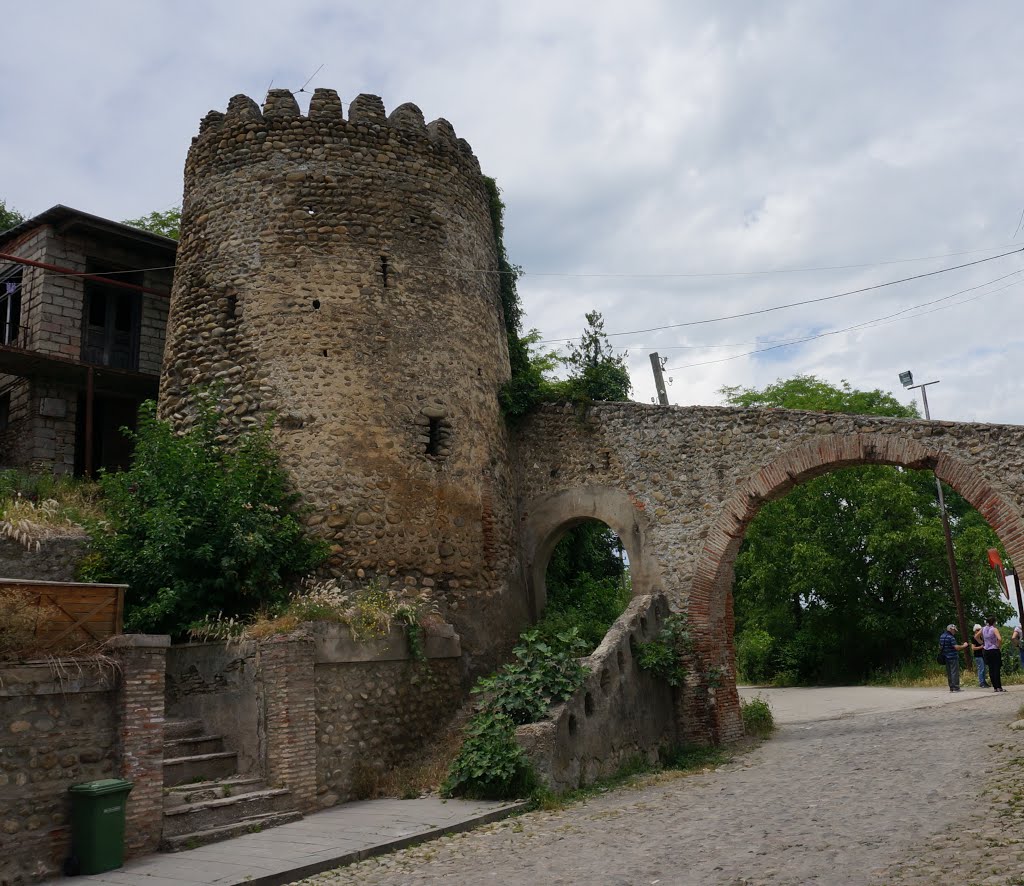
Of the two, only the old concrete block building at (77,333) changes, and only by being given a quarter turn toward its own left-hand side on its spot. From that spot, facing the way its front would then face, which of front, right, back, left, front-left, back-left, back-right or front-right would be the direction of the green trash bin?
back-right

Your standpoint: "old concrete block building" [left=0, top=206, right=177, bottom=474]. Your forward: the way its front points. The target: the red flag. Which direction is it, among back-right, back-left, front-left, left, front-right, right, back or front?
front-left

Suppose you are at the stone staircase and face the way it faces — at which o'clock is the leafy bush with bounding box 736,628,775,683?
The leafy bush is roughly at 9 o'clock from the stone staircase.

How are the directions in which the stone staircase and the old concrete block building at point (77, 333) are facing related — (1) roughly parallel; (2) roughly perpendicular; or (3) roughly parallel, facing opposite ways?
roughly parallel

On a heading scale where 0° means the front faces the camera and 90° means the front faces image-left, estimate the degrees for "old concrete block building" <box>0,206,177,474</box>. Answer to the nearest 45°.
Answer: approximately 315°

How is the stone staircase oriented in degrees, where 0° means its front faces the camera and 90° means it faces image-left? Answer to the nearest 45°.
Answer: approximately 315°

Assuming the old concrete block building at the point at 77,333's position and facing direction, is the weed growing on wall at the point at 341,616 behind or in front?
in front

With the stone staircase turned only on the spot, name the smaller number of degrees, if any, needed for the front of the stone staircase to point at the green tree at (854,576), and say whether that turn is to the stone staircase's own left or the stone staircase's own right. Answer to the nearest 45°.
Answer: approximately 90° to the stone staircase's own left

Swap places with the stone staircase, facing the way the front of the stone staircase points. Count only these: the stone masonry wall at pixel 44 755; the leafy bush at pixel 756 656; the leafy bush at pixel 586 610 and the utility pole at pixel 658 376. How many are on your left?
3

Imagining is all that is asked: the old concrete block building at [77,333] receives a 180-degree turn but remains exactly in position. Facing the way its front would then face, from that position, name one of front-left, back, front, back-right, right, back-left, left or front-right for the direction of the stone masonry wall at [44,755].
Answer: back-left

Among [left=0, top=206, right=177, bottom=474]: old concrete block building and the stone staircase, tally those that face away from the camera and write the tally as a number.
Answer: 0
